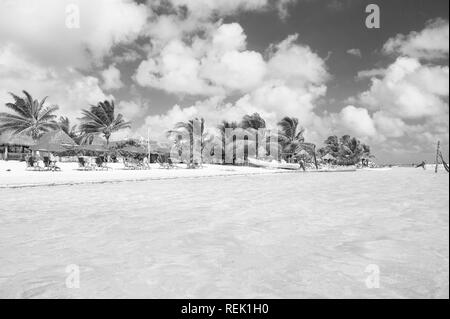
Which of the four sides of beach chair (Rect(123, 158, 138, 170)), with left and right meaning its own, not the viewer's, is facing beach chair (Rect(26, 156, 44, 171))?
right

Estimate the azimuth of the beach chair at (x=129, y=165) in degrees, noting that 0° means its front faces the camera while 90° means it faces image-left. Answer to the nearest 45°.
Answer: approximately 315°

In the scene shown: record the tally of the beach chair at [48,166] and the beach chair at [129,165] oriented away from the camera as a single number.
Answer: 0

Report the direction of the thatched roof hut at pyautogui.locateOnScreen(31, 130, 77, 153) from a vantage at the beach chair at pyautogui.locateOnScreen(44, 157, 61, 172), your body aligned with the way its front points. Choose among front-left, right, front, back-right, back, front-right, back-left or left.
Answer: back-left

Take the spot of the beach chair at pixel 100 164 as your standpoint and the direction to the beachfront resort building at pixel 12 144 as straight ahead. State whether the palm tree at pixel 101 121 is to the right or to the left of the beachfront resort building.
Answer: right

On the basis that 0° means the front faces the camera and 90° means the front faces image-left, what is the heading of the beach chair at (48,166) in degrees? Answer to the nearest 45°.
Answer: approximately 315°

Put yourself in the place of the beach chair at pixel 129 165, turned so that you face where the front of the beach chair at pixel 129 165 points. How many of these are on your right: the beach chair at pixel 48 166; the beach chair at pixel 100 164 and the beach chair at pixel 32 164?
3

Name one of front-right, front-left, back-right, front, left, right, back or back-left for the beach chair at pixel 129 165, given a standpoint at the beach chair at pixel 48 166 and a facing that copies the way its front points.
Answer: left

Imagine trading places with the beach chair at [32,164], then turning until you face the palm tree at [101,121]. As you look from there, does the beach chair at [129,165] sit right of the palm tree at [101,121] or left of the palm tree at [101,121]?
right
